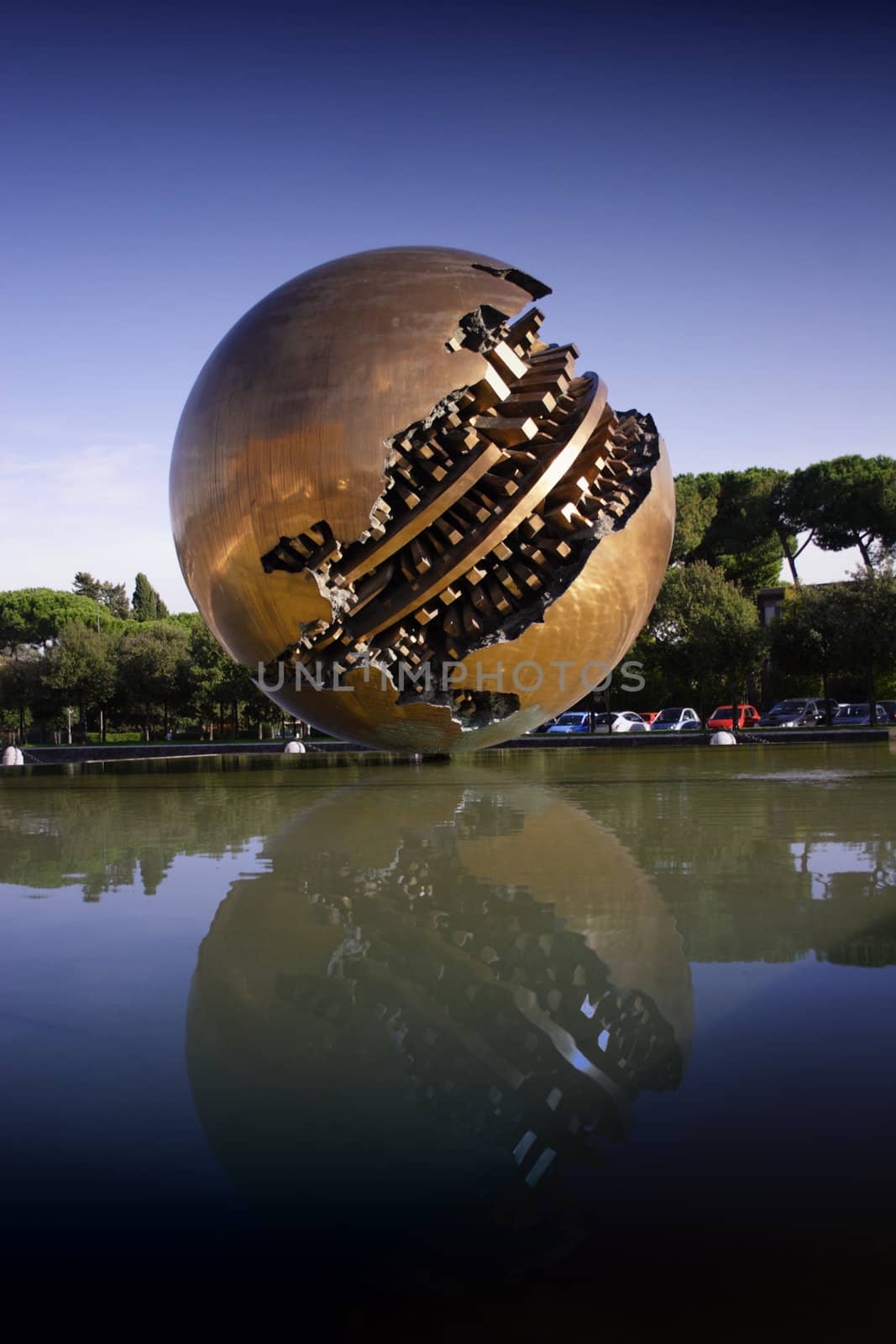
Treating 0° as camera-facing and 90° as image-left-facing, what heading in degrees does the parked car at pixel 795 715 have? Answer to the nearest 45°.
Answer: approximately 45°

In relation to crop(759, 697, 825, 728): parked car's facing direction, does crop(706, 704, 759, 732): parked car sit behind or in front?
in front

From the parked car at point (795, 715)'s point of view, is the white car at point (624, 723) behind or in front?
in front

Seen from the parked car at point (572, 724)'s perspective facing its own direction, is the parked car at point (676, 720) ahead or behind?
behind

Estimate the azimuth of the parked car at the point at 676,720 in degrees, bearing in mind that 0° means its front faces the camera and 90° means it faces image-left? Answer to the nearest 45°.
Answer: approximately 45°

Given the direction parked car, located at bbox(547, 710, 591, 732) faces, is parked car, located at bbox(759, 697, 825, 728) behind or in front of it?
behind
